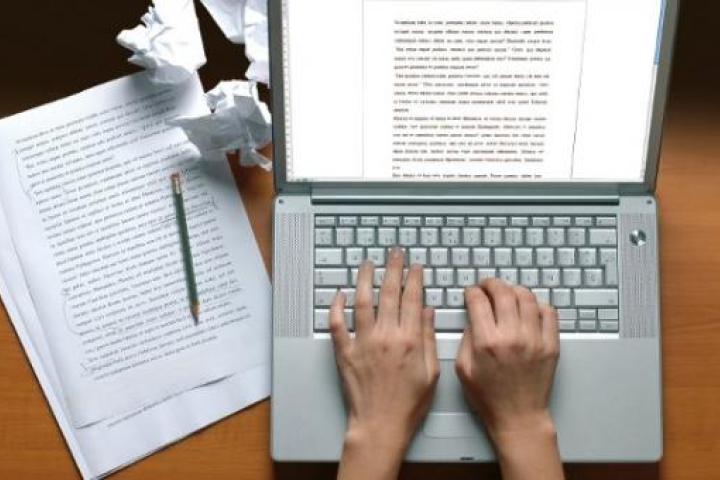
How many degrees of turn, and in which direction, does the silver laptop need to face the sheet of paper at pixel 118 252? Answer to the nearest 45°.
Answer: approximately 90° to its right

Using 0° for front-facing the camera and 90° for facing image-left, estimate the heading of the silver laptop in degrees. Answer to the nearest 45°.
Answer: approximately 0°
